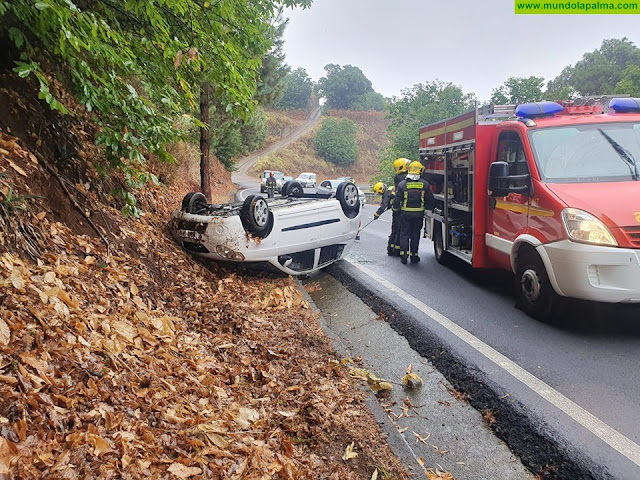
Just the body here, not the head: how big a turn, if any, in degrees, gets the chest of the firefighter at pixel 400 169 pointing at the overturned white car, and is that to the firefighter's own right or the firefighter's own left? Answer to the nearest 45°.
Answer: approximately 45° to the firefighter's own left

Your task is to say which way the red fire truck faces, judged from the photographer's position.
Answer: facing the viewer and to the right of the viewer

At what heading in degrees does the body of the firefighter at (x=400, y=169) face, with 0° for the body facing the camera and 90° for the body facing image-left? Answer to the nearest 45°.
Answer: approximately 90°

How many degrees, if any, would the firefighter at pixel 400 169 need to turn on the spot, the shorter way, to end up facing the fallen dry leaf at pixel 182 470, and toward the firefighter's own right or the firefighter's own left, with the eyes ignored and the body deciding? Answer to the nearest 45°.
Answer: approximately 90° to the firefighter's own left

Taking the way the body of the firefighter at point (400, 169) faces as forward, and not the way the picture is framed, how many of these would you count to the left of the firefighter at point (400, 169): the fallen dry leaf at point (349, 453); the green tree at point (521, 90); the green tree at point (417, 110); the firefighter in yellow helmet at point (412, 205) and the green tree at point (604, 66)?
2

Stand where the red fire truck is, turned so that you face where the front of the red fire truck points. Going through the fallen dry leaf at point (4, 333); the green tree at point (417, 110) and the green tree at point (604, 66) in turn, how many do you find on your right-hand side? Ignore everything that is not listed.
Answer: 1

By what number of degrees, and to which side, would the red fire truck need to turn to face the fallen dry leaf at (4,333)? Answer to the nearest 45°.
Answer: approximately 90° to its right

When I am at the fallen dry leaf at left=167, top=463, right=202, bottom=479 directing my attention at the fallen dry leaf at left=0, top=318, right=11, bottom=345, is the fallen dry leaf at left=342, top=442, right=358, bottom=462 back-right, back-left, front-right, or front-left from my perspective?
back-right

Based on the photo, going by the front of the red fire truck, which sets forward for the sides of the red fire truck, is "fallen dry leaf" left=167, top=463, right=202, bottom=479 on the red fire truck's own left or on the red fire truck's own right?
on the red fire truck's own right
